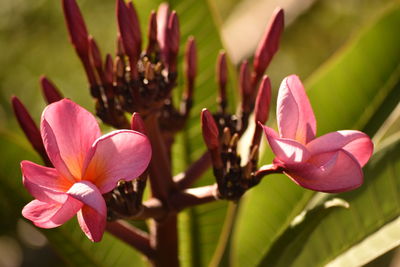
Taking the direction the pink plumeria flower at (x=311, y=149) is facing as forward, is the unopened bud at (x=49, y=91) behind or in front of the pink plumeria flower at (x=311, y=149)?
behind

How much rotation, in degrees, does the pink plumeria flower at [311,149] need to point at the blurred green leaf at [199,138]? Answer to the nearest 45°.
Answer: approximately 135° to its left

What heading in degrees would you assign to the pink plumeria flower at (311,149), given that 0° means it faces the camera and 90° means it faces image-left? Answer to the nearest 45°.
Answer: approximately 270°
